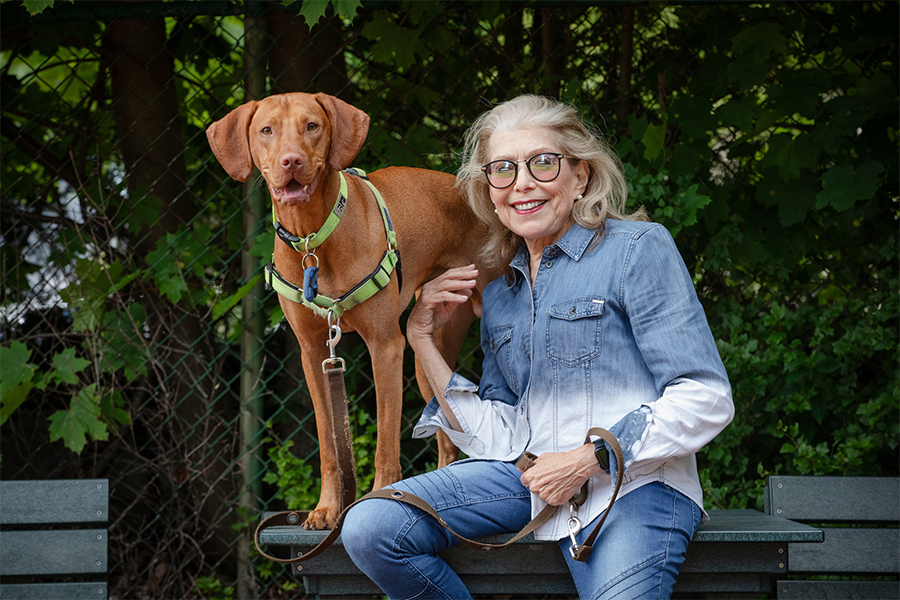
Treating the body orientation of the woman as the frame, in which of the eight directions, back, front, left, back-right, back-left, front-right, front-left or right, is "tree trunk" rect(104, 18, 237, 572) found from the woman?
right

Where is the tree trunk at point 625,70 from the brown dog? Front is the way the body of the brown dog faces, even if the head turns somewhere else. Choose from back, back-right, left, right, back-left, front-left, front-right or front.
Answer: back

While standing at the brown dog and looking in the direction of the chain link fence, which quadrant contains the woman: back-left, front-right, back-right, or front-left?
back-right

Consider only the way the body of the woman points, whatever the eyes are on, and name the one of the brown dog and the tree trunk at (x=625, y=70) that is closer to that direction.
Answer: the brown dog

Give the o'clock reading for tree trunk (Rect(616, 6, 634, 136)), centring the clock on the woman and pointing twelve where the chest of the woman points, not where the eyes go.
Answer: The tree trunk is roughly at 5 o'clock from the woman.

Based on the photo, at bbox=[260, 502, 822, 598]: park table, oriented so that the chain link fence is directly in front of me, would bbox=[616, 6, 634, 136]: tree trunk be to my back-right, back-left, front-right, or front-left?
front-right

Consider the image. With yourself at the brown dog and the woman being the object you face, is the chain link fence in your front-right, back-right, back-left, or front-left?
back-left

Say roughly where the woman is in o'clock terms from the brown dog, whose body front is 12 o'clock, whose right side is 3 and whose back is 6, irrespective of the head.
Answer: The woman is roughly at 8 o'clock from the brown dog.

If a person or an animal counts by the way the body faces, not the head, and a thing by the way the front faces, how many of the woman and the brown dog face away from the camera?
0

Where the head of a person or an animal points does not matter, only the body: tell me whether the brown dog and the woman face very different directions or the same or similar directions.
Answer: same or similar directions

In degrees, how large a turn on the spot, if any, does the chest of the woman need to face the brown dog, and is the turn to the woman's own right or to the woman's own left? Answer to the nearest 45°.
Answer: approximately 45° to the woman's own right

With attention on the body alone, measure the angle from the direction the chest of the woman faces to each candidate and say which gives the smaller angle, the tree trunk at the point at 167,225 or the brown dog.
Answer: the brown dog

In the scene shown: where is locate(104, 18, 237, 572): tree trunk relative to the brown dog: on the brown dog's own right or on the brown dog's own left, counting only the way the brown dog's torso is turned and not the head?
on the brown dog's own right

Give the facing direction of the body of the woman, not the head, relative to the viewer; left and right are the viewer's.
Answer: facing the viewer and to the left of the viewer
